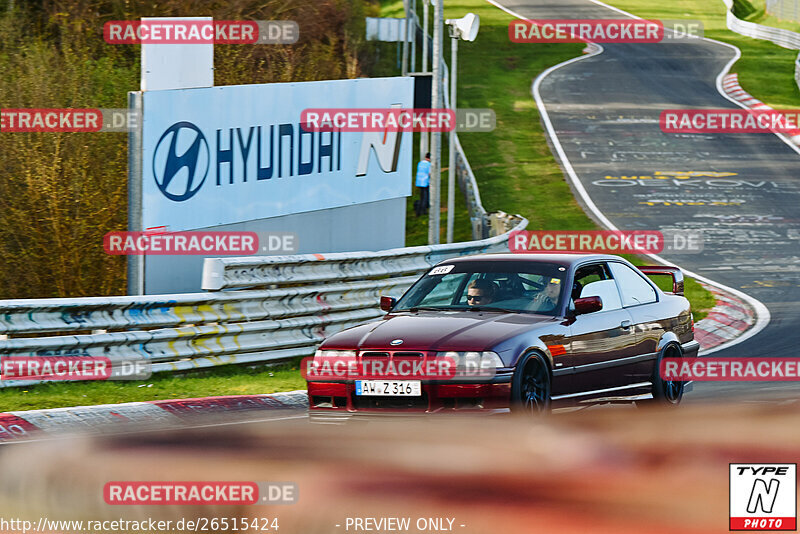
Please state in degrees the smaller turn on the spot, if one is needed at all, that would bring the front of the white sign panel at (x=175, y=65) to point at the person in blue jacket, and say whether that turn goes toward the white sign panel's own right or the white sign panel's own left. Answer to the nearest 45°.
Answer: approximately 180°

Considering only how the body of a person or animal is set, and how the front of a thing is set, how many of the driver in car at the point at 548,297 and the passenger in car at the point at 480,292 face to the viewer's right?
0

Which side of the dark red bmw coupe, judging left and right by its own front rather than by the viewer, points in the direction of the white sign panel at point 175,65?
right

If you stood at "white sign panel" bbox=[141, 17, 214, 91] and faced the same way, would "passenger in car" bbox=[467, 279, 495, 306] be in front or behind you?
in front

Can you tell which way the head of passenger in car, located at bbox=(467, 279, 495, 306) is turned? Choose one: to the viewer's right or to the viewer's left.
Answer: to the viewer's left

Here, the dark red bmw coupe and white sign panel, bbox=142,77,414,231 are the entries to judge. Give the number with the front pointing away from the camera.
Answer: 0

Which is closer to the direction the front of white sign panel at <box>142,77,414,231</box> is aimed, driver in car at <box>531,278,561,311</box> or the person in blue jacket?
the driver in car

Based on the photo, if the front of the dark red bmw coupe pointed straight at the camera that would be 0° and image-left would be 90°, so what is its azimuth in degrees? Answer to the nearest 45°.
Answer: approximately 45°

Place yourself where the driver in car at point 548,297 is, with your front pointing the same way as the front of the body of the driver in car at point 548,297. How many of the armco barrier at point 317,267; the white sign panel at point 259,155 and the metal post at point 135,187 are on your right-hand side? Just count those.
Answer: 3

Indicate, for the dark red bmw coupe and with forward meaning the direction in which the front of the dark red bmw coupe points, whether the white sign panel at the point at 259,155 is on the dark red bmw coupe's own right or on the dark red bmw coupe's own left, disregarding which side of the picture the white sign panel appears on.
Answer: on the dark red bmw coupe's own right
